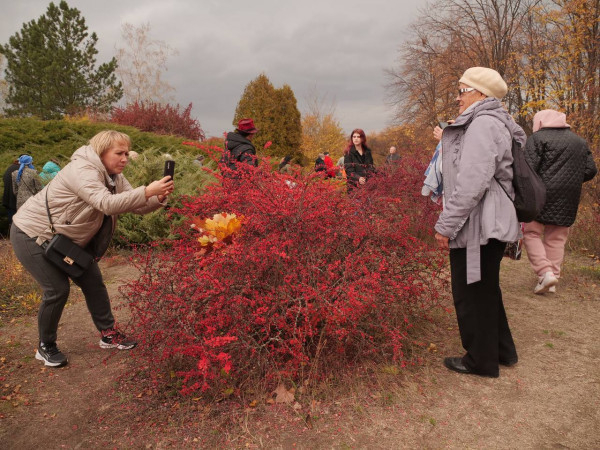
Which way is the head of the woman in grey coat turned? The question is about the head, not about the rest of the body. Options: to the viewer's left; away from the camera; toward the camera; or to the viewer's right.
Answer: to the viewer's left

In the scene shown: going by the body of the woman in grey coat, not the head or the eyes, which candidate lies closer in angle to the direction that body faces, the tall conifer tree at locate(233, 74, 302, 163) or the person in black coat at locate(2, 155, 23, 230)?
the person in black coat

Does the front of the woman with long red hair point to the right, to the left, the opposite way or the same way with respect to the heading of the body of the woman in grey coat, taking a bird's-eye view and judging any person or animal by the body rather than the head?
to the left

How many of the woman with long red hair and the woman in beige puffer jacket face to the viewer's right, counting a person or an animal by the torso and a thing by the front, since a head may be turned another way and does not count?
1

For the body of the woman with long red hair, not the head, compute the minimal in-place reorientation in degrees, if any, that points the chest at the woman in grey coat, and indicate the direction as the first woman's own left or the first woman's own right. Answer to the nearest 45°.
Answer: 0° — they already face them

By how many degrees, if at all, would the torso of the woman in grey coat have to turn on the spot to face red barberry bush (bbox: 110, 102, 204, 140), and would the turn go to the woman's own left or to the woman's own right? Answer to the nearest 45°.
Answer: approximately 45° to the woman's own right

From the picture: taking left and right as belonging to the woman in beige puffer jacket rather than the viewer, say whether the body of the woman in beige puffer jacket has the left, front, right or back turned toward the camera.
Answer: right

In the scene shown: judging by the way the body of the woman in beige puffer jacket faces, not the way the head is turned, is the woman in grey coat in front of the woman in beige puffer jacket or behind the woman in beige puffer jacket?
in front

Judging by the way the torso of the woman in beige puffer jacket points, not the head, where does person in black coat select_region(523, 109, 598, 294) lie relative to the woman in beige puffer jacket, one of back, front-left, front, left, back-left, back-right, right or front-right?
front

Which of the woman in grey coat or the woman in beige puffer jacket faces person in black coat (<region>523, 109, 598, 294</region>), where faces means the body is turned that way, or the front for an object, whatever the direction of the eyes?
the woman in beige puffer jacket

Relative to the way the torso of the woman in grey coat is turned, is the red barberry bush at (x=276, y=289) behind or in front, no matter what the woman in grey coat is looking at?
in front

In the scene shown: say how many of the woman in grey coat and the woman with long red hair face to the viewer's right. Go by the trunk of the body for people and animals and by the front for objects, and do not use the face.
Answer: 0

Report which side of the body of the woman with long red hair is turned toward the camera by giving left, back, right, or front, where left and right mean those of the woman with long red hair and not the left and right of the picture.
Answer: front

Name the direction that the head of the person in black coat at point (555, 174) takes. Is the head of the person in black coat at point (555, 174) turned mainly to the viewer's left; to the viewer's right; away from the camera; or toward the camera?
away from the camera

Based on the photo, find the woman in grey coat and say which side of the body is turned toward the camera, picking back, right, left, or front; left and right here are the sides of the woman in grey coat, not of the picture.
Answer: left

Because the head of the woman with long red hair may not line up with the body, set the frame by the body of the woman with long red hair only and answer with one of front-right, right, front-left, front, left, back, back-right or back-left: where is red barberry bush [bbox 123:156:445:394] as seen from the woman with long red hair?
front

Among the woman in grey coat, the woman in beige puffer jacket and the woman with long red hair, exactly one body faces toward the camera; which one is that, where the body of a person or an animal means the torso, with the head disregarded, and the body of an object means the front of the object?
the woman with long red hair
